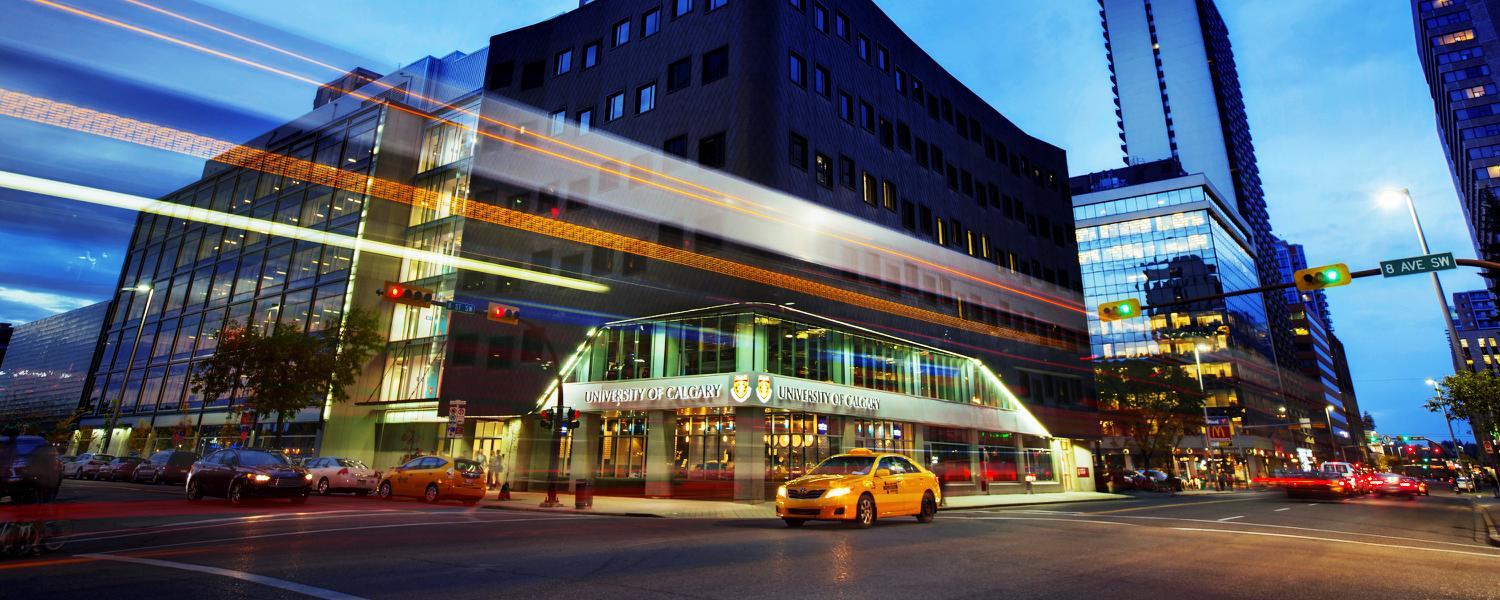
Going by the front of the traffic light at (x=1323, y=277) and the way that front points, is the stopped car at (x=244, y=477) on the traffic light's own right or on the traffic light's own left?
on the traffic light's own right

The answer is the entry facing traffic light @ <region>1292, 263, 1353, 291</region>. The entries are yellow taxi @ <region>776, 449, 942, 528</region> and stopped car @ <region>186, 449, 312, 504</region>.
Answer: the stopped car

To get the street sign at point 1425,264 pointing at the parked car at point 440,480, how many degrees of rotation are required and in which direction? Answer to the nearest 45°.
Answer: approximately 45° to its right

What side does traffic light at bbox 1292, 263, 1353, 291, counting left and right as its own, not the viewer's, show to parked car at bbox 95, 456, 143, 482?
right

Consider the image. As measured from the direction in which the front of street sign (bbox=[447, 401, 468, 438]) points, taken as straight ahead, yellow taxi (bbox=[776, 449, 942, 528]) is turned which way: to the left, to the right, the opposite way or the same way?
to the right

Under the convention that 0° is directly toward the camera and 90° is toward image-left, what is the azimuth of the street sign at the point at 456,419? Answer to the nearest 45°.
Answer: approximately 0°

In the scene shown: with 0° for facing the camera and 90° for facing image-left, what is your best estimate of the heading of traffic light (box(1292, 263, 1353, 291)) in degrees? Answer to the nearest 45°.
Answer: approximately 0°

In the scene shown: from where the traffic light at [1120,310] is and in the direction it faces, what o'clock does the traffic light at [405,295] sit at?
the traffic light at [405,295] is roughly at 2 o'clock from the traffic light at [1120,310].

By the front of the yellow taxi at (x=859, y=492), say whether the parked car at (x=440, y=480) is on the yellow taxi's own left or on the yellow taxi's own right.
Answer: on the yellow taxi's own right

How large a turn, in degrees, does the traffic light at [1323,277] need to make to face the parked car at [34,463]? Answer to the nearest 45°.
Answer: approximately 45° to its right

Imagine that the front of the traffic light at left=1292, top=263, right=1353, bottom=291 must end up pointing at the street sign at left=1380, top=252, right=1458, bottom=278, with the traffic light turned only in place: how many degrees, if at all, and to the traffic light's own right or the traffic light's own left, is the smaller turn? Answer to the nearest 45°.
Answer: approximately 135° to the traffic light's own left
